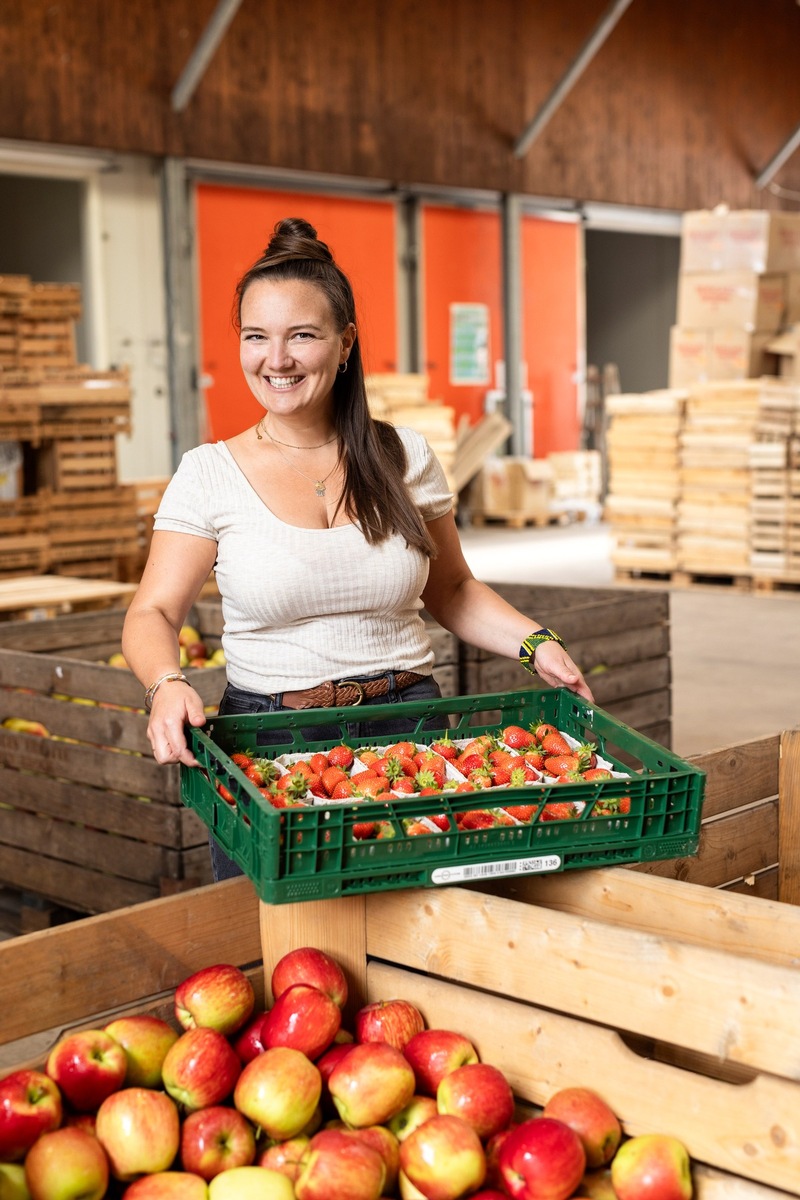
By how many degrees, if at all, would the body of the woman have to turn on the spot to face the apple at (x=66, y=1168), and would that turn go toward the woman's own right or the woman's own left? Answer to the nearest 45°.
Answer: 0° — they already face it

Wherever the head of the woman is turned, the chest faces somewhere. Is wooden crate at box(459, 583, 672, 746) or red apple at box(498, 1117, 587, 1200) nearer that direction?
the red apple

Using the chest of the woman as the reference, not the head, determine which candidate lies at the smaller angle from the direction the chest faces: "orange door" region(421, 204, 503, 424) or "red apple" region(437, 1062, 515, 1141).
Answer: the red apple

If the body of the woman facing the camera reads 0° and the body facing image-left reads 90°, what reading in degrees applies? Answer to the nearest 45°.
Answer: approximately 0°

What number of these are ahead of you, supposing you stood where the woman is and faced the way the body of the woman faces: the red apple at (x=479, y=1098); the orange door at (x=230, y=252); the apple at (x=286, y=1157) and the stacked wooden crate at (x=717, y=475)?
2

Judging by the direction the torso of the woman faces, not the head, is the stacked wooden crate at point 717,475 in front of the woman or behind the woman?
behind

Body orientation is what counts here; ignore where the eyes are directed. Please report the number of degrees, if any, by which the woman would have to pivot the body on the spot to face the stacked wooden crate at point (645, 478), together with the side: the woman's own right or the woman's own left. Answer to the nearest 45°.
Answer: approximately 180°

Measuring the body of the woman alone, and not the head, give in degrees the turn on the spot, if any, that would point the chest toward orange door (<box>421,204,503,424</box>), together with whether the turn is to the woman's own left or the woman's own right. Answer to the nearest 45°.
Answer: approximately 180°

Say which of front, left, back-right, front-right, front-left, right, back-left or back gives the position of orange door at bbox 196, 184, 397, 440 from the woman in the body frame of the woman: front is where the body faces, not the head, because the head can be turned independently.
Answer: back

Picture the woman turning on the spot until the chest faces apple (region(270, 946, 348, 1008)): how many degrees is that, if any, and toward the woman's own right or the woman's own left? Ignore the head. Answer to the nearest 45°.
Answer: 0° — they already face it

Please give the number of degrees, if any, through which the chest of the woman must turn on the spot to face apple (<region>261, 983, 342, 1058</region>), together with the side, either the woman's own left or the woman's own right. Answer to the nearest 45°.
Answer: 0° — they already face it

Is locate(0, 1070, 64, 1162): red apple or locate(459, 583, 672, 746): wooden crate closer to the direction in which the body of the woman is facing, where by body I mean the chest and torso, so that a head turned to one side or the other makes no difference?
the red apple

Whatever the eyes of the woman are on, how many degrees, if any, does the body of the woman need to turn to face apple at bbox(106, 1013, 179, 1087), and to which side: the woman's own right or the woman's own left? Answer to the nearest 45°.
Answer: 0° — they already face it
